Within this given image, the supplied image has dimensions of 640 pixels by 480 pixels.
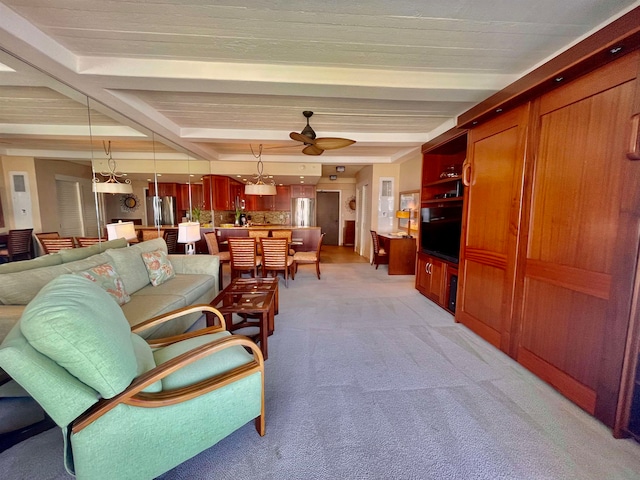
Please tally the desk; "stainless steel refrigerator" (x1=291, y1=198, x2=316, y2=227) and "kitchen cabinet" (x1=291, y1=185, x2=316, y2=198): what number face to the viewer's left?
1

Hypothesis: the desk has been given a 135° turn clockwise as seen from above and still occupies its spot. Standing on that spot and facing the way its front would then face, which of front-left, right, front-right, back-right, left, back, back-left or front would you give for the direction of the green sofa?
back

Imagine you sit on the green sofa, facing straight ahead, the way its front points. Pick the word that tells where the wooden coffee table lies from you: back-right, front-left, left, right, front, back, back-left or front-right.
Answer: front

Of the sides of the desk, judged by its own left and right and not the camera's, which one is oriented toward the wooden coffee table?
left

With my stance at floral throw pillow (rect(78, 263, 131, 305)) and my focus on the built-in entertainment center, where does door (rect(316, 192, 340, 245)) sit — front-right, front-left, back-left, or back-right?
front-left

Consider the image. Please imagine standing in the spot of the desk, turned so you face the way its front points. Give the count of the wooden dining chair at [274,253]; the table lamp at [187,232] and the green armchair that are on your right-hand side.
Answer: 0

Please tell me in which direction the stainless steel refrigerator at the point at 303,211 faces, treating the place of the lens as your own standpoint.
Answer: facing the viewer

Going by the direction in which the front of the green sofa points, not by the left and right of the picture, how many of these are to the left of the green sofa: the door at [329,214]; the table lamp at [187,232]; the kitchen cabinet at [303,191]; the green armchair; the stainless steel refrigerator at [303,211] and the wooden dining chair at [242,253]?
5

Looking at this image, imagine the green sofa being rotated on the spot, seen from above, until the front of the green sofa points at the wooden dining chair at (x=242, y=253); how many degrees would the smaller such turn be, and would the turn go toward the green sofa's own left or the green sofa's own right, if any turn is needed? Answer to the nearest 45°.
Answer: approximately 90° to the green sofa's own left

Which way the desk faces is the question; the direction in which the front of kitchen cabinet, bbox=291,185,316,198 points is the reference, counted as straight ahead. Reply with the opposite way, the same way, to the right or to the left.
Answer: to the right

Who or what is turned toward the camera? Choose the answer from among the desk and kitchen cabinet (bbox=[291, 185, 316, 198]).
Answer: the kitchen cabinet

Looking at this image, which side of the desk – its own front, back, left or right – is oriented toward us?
left

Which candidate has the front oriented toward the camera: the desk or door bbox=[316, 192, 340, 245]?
the door

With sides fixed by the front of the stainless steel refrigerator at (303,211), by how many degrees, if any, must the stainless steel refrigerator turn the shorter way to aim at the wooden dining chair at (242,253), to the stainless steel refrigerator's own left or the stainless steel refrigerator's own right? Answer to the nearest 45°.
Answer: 0° — it already faces it

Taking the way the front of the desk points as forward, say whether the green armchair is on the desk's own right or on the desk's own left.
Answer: on the desk's own left

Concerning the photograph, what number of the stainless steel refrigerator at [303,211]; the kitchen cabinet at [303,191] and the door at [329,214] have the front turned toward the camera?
3

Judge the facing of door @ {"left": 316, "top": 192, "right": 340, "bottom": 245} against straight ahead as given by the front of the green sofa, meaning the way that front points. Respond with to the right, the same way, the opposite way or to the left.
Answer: to the right

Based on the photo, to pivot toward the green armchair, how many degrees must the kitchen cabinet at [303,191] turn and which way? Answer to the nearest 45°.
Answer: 0° — it already faces it

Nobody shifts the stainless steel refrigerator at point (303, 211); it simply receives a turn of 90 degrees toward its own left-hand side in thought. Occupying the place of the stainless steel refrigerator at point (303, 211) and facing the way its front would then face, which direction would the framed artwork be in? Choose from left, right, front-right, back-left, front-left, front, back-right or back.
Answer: front-right

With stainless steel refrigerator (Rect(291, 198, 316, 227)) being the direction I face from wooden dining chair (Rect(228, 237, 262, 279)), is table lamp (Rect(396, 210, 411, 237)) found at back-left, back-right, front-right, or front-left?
front-right

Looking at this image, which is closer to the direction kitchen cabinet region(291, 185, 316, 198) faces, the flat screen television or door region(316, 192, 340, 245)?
the flat screen television
